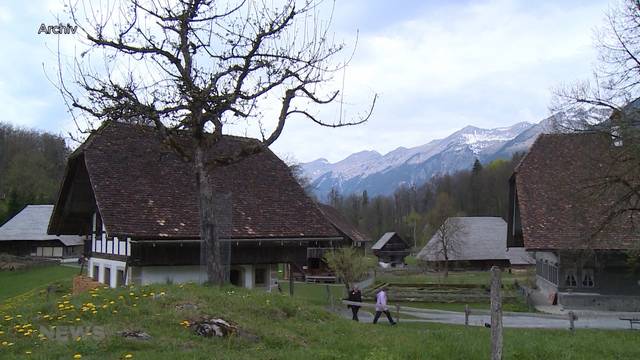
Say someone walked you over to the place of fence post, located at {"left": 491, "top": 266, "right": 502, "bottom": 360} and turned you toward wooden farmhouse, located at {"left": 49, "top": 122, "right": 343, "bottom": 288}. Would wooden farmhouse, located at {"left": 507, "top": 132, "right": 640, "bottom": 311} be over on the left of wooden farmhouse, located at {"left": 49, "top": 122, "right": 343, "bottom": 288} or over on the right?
right

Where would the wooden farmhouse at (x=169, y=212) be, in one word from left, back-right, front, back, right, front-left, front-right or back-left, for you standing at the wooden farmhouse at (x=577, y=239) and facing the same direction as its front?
front-left

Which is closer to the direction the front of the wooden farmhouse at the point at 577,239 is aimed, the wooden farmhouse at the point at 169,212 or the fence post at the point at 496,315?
the wooden farmhouse

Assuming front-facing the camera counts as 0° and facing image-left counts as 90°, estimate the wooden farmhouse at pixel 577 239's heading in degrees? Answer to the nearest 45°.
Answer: approximately 90°

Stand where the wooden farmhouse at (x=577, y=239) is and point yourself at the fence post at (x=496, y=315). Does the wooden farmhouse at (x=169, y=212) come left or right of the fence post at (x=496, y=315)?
right
